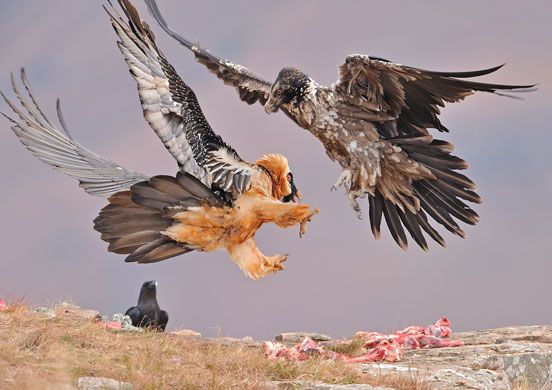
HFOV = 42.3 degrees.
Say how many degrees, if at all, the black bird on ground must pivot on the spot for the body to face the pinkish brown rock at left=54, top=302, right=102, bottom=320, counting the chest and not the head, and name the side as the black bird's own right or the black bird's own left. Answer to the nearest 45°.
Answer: approximately 45° to the black bird's own right

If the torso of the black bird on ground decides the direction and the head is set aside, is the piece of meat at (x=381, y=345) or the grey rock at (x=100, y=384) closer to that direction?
the grey rock

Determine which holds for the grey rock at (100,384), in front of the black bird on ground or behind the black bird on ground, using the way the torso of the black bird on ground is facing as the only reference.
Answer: in front

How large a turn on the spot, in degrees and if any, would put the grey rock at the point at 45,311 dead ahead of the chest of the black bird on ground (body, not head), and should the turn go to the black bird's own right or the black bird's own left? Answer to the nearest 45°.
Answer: approximately 45° to the black bird's own right
